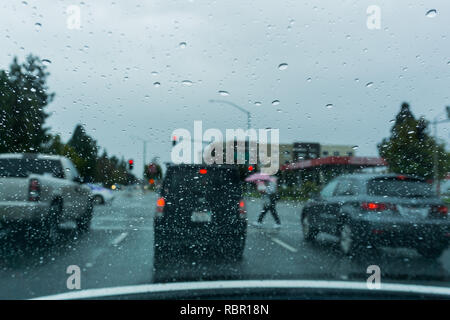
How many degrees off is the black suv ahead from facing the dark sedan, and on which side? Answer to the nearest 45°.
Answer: approximately 90° to its right

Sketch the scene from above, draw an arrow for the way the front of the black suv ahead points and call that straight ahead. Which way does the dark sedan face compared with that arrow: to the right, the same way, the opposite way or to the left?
the same way

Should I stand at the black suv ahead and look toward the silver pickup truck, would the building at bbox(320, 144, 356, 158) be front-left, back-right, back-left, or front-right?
back-right

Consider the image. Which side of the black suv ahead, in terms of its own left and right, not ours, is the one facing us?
back

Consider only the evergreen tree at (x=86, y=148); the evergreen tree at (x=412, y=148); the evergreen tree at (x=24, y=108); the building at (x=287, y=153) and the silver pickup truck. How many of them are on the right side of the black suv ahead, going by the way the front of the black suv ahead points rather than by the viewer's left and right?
2

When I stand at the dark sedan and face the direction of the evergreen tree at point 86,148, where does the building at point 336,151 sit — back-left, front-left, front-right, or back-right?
front-right

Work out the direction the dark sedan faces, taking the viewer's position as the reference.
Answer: facing away from the viewer and to the left of the viewer

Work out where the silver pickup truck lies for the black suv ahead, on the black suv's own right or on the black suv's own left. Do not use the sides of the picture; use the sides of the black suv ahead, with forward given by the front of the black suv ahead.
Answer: on the black suv's own left

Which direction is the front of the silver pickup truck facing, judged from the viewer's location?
facing away from the viewer and to the right of the viewer
